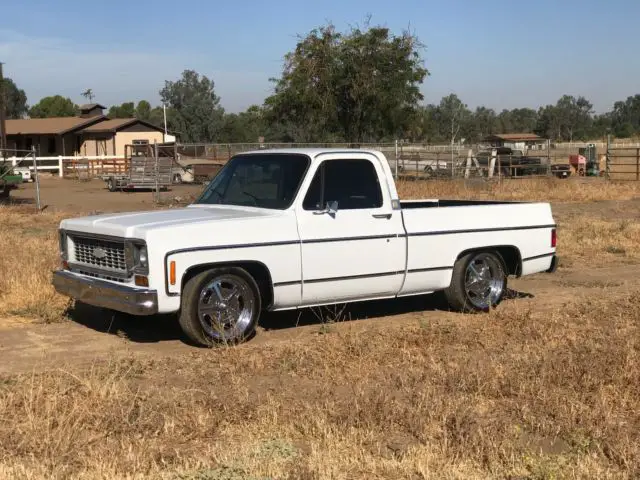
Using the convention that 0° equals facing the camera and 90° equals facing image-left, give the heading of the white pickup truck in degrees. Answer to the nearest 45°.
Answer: approximately 45°

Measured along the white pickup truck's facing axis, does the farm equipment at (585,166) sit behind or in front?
behind

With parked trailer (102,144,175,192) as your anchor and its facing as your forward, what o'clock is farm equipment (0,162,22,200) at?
The farm equipment is roughly at 10 o'clock from the parked trailer.

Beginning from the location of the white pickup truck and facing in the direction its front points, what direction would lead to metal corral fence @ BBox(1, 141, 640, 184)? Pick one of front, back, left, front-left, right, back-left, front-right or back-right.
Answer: back-right

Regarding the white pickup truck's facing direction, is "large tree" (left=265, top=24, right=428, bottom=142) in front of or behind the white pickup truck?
behind

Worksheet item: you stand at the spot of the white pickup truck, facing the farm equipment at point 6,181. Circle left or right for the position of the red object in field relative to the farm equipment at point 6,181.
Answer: right
